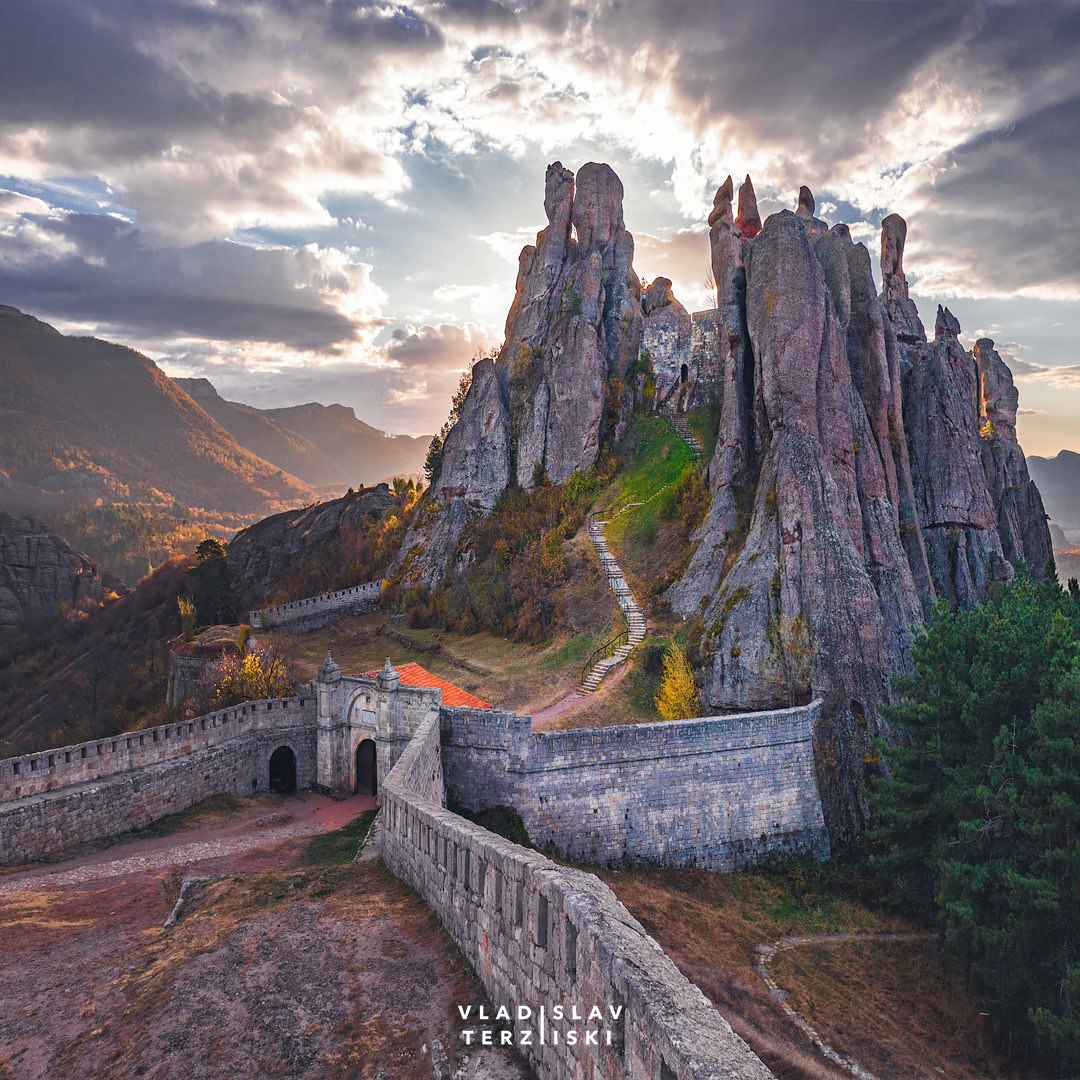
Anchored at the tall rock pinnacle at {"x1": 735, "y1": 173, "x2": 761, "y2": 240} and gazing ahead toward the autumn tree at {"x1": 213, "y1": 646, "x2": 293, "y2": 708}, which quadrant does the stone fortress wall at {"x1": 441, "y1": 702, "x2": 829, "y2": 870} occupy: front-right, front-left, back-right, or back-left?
front-left

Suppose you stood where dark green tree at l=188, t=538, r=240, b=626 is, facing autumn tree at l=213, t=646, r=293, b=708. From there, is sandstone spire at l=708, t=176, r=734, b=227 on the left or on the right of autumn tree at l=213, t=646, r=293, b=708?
left

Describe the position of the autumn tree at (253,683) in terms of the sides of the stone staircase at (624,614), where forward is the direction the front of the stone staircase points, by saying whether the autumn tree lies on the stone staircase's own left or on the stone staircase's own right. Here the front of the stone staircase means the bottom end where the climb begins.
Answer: on the stone staircase's own right

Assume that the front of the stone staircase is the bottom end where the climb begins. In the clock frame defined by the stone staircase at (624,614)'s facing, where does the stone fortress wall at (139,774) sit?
The stone fortress wall is roughly at 2 o'clock from the stone staircase.

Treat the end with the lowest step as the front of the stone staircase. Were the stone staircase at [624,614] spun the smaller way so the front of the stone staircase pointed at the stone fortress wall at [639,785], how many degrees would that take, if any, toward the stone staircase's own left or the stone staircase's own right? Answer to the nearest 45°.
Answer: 0° — it already faces it

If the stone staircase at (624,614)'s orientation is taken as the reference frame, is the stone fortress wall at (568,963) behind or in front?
in front

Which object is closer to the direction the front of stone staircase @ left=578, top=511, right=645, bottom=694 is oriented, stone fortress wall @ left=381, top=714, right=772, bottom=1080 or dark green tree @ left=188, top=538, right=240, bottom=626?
the stone fortress wall

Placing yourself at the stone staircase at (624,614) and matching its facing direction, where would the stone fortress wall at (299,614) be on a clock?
The stone fortress wall is roughly at 4 o'clock from the stone staircase.

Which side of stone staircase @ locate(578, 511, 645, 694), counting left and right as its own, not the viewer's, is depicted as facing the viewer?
front

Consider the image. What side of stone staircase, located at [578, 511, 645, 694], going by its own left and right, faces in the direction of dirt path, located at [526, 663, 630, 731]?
front
